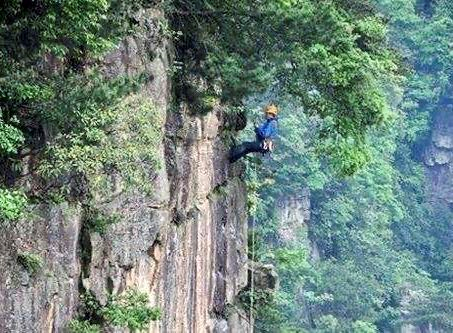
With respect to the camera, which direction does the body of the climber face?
to the viewer's left
